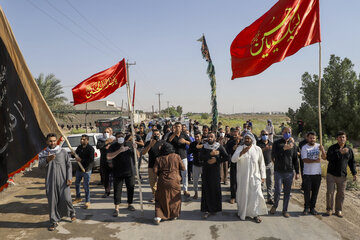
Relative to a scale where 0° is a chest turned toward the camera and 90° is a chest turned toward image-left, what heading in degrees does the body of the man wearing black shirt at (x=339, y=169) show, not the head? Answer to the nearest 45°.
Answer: approximately 0°

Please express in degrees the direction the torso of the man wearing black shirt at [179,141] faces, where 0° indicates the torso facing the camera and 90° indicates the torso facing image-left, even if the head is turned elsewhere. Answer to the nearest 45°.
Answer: approximately 0°

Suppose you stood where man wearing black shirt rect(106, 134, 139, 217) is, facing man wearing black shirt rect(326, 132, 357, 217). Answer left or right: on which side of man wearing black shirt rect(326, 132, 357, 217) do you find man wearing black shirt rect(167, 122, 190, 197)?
left

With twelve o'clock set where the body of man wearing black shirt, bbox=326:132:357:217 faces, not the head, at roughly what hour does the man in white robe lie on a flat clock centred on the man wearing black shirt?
The man in white robe is roughly at 2 o'clock from the man wearing black shirt.

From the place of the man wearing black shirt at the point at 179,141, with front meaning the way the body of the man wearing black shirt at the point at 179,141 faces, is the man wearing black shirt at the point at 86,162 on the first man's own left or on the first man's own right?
on the first man's own right

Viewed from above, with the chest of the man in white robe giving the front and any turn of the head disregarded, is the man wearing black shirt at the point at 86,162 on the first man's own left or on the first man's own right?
on the first man's own right

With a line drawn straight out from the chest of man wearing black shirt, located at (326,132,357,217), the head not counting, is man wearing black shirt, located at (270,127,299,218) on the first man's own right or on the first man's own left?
on the first man's own right

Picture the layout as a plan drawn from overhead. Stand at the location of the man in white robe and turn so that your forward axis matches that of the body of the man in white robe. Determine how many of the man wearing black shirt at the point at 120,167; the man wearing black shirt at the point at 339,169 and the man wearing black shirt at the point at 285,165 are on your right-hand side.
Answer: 1

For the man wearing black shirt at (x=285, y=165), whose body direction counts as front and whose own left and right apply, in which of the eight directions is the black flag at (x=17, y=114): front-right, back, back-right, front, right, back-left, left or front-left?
front-right

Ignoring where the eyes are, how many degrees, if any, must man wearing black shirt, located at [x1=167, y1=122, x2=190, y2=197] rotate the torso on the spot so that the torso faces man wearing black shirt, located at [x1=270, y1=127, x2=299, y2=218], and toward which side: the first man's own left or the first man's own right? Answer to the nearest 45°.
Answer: approximately 45° to the first man's own left

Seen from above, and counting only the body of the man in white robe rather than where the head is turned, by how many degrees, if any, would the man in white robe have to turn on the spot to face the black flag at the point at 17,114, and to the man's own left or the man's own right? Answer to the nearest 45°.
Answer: approximately 45° to the man's own right
